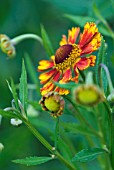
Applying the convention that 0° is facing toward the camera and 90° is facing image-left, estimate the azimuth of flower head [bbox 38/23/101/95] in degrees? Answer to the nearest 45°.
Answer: approximately 45°
